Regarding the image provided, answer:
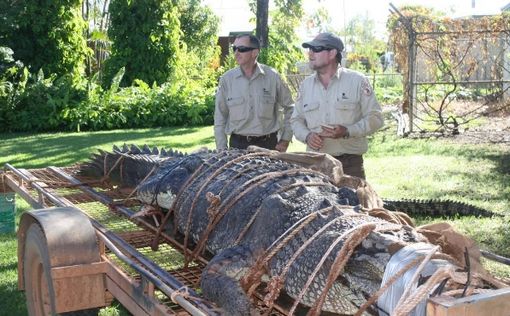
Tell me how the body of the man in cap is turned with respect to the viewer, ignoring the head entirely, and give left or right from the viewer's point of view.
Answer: facing the viewer and to the left of the viewer

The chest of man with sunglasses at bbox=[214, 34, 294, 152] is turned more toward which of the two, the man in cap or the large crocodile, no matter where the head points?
the large crocodile

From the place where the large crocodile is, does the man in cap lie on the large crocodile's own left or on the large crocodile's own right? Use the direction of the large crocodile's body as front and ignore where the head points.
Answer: on the large crocodile's own left

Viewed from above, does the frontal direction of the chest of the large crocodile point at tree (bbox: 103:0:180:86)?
no

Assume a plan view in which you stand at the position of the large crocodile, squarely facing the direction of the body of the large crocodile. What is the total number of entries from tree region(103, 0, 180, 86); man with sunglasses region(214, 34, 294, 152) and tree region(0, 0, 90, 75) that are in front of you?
0

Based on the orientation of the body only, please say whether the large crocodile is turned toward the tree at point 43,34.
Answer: no

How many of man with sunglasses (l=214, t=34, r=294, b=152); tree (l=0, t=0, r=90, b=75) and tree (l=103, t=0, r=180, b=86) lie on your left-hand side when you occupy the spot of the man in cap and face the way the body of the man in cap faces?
0

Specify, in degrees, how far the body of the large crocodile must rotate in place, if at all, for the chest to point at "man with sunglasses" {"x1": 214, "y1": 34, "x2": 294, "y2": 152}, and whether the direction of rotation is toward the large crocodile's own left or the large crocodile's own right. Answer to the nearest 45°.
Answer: approximately 135° to the large crocodile's own left

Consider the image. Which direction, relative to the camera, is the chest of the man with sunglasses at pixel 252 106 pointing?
toward the camera

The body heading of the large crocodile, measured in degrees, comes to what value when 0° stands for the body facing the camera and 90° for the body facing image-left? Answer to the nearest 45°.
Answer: approximately 315°

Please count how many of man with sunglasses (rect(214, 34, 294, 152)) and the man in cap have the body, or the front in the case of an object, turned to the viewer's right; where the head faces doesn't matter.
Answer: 0

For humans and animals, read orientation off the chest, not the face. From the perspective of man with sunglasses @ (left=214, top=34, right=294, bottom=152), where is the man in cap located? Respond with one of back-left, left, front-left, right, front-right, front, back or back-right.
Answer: front-left

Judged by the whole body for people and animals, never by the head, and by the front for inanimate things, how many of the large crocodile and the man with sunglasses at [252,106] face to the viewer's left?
0

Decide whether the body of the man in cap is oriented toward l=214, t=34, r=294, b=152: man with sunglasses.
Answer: no

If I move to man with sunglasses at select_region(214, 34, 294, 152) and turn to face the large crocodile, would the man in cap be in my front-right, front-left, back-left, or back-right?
front-left

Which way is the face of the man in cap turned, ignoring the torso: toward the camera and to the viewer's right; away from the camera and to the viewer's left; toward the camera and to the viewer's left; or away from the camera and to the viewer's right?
toward the camera and to the viewer's left

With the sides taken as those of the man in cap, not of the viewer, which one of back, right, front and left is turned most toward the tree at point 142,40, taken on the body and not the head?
right
